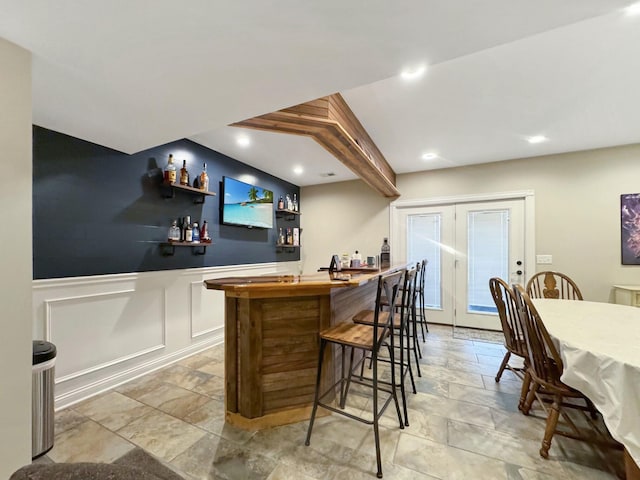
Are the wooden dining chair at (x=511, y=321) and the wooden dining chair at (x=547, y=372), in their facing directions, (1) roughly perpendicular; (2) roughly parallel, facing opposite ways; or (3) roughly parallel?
roughly parallel

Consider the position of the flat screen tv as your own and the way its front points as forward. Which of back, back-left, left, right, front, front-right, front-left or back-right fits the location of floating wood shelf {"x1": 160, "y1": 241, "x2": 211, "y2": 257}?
right

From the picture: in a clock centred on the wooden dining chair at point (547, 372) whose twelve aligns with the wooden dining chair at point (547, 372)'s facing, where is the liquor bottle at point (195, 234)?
The liquor bottle is roughly at 7 o'clock from the wooden dining chair.

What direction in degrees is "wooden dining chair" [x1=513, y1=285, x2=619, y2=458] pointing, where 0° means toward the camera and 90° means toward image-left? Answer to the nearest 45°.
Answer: approximately 225°

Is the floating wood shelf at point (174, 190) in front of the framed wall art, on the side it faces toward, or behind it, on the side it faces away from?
in front

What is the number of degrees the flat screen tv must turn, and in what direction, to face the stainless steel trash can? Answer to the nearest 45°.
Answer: approximately 90° to its right

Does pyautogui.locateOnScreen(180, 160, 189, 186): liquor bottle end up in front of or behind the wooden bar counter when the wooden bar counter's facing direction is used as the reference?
behind

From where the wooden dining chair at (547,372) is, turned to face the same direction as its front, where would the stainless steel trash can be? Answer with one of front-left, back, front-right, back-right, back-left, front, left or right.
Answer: back

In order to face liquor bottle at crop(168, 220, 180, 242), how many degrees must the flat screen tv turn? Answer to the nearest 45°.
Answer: approximately 90° to its right

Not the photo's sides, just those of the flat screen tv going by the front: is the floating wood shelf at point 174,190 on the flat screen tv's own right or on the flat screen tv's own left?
on the flat screen tv's own right

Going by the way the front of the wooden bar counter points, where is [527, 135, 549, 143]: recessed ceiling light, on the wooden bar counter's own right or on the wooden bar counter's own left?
on the wooden bar counter's own left

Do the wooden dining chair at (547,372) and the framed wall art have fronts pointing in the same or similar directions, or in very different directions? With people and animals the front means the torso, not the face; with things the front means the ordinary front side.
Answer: very different directions

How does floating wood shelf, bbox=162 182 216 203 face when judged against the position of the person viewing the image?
facing the viewer and to the right of the viewer

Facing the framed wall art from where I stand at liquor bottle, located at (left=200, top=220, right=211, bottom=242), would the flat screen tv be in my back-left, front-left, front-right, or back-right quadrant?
front-left

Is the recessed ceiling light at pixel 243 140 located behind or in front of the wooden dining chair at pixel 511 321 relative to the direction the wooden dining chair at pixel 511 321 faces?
behind

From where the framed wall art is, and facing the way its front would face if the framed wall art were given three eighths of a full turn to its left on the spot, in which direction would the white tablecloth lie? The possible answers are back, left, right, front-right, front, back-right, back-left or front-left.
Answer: right

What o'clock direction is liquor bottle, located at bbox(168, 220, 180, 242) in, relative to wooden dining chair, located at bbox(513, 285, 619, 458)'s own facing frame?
The liquor bottle is roughly at 7 o'clock from the wooden dining chair.

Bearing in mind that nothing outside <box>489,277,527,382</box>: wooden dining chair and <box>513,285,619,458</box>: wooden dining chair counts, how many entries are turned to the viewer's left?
0

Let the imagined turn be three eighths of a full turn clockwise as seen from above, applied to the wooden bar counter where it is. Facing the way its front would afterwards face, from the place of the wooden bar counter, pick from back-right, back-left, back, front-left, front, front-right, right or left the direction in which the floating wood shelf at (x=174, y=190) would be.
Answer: front-right

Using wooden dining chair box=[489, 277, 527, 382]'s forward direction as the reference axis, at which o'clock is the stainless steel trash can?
The stainless steel trash can is roughly at 6 o'clock from the wooden dining chair.
